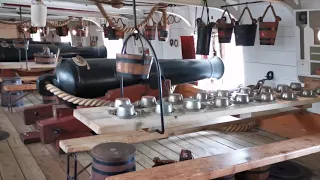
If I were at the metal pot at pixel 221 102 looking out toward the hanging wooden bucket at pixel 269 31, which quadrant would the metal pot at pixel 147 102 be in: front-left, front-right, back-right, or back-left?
back-left

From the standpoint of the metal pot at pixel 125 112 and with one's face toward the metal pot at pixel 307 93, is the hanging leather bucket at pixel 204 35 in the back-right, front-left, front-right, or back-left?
front-left

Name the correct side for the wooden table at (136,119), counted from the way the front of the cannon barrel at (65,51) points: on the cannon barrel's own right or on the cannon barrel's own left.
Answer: on the cannon barrel's own right

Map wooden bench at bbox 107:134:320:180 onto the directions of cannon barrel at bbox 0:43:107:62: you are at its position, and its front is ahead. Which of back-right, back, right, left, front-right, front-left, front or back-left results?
right

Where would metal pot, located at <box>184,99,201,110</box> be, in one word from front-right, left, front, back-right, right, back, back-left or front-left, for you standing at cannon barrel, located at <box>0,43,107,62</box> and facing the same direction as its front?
right

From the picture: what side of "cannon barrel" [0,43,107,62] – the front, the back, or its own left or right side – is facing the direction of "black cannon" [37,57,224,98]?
right

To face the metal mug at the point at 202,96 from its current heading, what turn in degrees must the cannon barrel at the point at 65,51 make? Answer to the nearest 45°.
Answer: approximately 90° to its right
